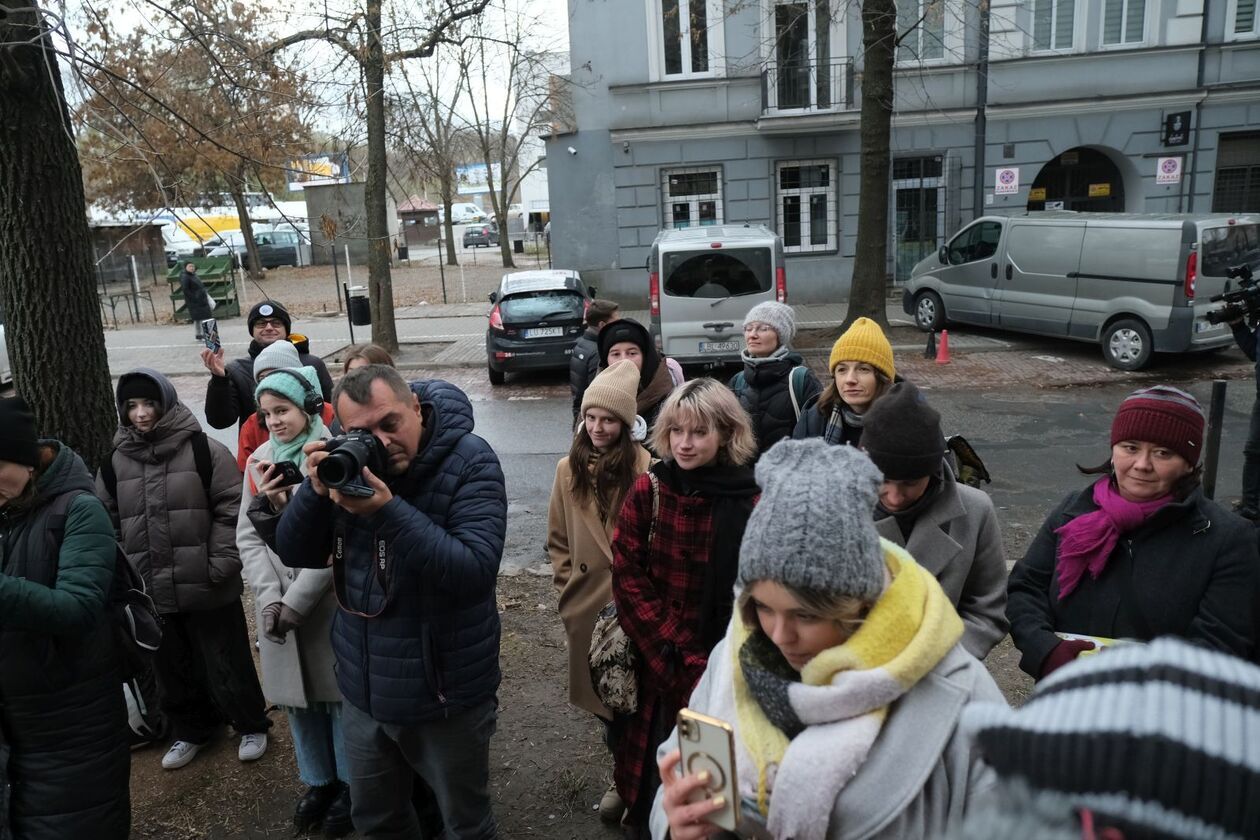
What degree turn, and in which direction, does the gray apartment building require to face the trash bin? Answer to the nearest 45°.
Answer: approximately 45° to its right

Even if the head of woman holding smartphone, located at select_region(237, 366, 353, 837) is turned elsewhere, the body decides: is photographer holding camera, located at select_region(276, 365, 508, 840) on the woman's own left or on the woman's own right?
on the woman's own left

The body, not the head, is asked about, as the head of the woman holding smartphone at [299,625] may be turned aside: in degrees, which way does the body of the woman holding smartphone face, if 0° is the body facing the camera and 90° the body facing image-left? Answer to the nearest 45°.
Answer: approximately 45°

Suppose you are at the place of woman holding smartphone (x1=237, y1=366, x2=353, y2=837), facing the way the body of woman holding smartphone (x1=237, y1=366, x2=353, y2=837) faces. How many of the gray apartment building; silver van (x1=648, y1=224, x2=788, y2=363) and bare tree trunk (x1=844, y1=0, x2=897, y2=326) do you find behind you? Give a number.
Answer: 3

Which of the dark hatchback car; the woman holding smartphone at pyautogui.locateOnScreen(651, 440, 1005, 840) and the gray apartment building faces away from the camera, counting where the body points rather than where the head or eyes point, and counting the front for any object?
the dark hatchback car

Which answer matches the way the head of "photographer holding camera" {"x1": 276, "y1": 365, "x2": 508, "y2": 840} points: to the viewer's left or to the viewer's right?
to the viewer's left

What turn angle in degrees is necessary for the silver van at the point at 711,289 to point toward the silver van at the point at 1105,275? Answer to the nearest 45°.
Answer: approximately 90° to its right

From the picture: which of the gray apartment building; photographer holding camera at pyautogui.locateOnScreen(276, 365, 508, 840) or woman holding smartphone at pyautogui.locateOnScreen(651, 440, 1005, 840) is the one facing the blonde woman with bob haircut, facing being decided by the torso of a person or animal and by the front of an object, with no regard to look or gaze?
the gray apartment building

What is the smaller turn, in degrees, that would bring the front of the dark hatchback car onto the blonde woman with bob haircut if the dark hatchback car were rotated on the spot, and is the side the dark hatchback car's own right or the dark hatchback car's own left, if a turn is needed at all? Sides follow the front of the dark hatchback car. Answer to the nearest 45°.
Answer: approximately 180°

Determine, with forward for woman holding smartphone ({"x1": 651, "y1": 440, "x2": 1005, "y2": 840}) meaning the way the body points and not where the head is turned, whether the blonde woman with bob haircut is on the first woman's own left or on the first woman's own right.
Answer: on the first woman's own right

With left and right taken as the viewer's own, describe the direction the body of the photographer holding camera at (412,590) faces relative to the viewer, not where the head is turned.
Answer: facing the viewer and to the left of the viewer

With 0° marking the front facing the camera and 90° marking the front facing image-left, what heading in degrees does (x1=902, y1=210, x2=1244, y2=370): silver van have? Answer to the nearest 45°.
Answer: approximately 135°

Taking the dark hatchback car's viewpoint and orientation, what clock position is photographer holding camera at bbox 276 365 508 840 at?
The photographer holding camera is roughly at 6 o'clock from the dark hatchback car.

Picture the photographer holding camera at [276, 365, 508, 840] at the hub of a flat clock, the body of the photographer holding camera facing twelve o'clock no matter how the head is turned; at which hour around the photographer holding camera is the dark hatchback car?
The dark hatchback car is roughly at 5 o'clock from the photographer holding camera.

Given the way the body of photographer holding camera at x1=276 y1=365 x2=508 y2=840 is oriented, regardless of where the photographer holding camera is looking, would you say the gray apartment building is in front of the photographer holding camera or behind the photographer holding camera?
behind
